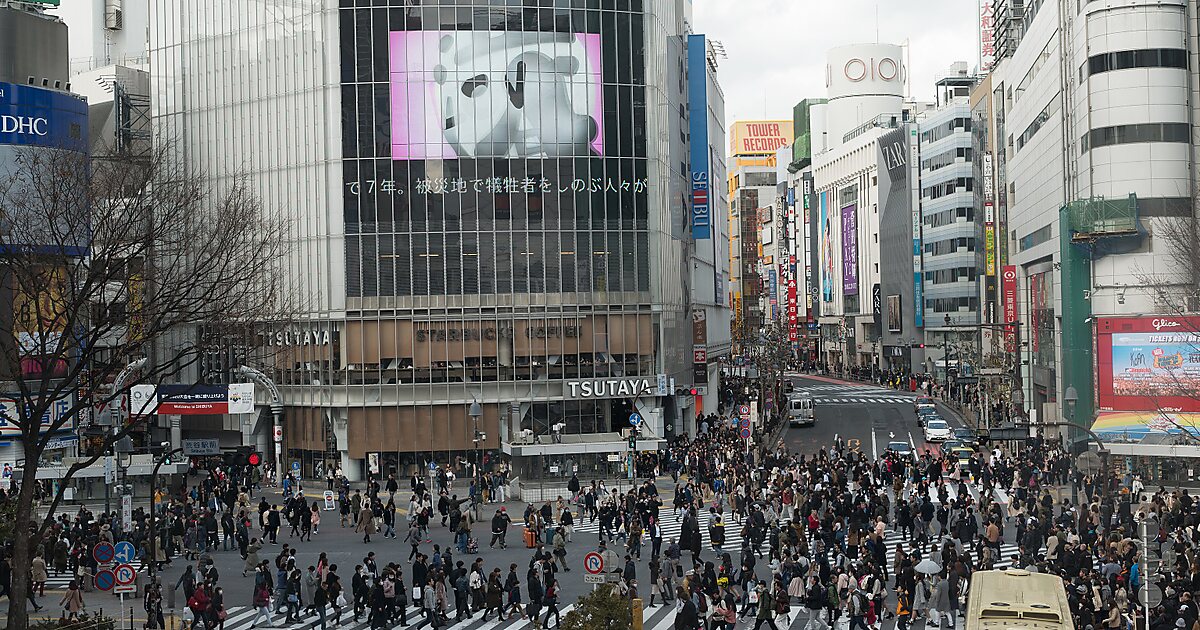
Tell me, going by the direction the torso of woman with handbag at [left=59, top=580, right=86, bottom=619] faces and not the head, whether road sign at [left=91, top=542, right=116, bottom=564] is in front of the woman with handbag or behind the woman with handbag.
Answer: behind

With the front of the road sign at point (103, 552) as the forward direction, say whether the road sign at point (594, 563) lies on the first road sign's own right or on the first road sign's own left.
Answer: on the first road sign's own left

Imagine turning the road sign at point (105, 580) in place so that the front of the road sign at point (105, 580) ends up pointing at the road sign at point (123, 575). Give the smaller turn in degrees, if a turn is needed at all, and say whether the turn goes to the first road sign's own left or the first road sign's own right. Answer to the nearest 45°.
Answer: approximately 45° to the first road sign's own left

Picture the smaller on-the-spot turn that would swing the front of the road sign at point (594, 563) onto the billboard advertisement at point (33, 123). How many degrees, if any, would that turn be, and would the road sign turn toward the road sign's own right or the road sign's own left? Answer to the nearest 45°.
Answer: approximately 135° to the road sign's own right

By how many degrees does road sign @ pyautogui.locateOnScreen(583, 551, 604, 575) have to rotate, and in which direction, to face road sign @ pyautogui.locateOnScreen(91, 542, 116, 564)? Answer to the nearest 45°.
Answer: approximately 90° to its right

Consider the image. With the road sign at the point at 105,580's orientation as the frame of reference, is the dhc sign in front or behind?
behind

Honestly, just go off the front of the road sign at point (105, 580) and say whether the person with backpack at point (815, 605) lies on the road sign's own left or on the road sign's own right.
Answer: on the road sign's own left

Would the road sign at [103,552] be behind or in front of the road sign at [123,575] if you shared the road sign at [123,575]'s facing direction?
behind

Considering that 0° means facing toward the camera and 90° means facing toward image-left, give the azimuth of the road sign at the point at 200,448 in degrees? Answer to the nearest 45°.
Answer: approximately 0°

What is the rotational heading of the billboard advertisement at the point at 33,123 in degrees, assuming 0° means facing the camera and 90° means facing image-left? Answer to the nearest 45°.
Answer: approximately 0°

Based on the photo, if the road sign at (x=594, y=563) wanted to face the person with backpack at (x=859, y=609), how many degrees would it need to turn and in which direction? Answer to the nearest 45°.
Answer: approximately 90° to its left

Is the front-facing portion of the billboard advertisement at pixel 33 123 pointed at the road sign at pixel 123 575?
yes
